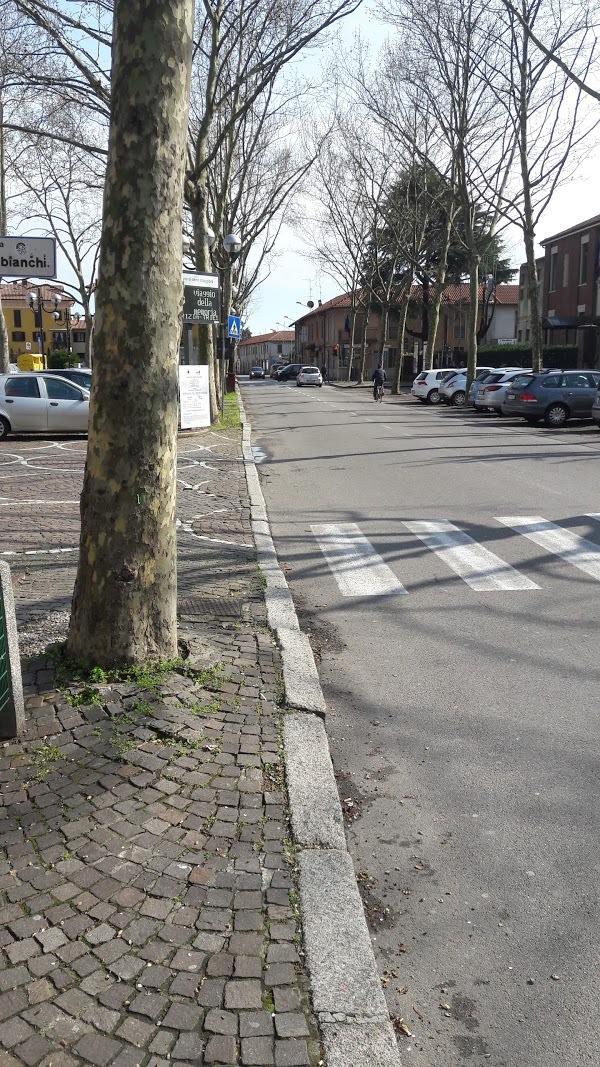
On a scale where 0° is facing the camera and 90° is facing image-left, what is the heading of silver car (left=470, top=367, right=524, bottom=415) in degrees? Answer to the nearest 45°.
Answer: approximately 225°

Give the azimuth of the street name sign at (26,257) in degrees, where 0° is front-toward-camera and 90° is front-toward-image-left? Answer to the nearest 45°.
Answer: approximately 0°

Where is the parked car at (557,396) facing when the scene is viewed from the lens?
facing away from the viewer and to the right of the viewer

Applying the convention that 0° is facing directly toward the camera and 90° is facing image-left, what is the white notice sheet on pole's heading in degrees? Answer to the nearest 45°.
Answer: approximately 0°
